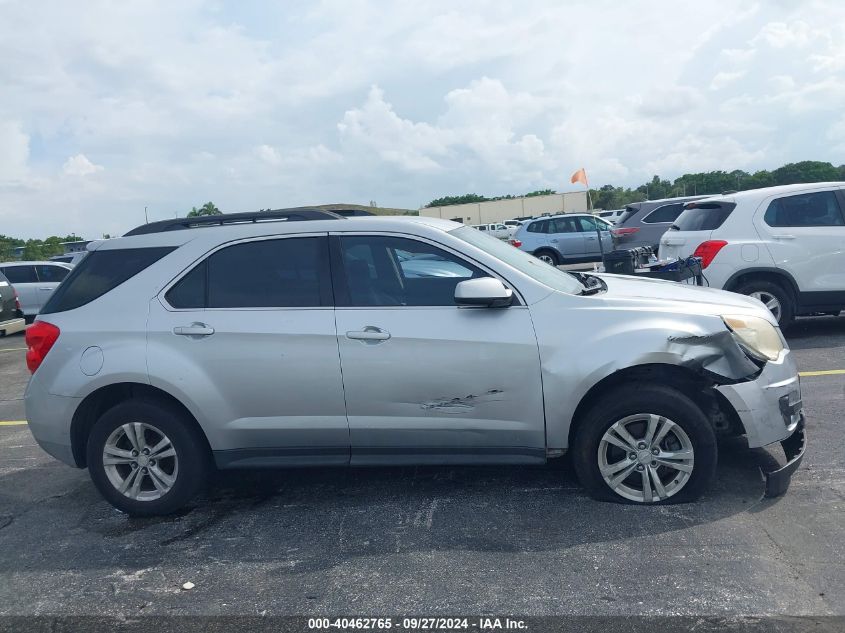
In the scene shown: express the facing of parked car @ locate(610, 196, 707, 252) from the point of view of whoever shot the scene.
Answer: facing away from the viewer and to the right of the viewer

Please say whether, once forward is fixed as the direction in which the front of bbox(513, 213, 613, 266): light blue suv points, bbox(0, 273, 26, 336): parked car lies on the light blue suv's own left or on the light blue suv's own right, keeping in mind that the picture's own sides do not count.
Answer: on the light blue suv's own right

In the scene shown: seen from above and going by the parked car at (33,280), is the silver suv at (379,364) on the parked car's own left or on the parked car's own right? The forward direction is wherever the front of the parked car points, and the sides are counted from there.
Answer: on the parked car's own right

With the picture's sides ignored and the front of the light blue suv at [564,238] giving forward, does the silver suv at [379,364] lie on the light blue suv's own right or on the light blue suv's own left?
on the light blue suv's own right

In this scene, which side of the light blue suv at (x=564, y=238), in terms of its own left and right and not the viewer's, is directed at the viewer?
right

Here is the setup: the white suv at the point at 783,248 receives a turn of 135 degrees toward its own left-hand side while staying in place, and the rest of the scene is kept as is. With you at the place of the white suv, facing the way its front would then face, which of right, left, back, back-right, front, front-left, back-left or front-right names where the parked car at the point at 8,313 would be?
front

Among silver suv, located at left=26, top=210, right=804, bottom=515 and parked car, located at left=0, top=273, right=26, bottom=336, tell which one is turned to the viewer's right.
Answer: the silver suv

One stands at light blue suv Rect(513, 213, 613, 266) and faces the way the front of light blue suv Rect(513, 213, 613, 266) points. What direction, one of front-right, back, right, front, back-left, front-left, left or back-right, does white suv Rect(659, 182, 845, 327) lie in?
right

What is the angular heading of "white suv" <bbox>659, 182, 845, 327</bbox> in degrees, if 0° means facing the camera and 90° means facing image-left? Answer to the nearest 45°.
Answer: approximately 225°

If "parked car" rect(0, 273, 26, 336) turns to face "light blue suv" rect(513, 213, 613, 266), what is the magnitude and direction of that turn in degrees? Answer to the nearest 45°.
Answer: approximately 135° to its right

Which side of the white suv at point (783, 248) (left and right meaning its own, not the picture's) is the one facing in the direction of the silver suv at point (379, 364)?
back

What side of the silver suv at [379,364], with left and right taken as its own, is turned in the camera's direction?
right

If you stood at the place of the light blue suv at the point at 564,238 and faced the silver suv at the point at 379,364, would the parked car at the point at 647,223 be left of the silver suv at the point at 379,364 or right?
left

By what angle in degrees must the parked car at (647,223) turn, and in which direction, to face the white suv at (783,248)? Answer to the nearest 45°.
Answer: approximately 135° to its right

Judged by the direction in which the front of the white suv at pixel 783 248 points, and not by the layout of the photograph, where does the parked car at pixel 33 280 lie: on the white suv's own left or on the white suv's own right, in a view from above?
on the white suv's own left
